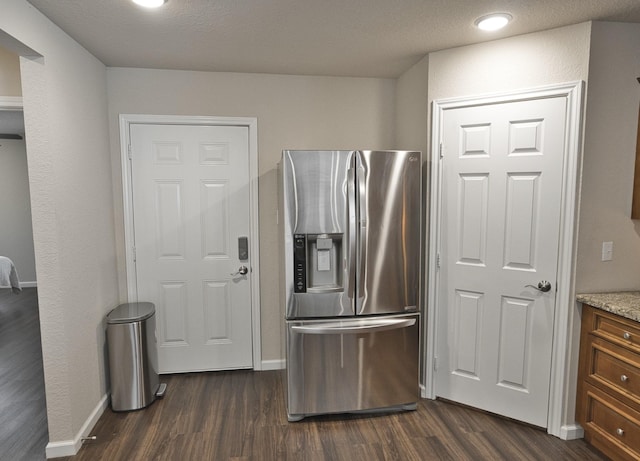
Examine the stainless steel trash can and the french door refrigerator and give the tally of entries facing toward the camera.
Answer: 1

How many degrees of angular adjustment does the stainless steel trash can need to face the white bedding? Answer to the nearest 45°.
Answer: approximately 90° to its left

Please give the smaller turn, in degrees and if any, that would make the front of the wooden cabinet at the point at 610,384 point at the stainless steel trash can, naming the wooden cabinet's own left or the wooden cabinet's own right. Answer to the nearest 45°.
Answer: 0° — it already faces it

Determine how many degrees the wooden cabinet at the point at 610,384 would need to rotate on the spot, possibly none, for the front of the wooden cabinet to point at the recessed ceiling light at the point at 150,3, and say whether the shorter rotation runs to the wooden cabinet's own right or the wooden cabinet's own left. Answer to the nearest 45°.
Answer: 0° — it already faces it

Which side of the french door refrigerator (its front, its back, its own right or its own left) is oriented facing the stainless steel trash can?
right

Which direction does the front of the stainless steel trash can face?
to the viewer's right
